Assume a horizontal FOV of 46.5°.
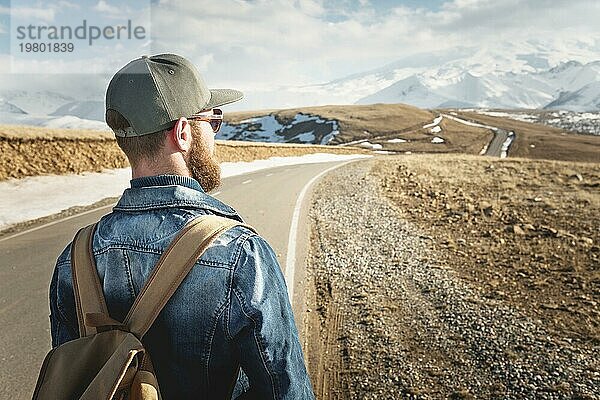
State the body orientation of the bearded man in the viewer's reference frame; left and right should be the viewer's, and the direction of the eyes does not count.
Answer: facing away from the viewer and to the right of the viewer

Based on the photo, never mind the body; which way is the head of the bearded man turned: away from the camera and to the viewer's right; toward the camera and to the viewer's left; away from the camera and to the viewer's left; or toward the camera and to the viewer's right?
away from the camera and to the viewer's right
